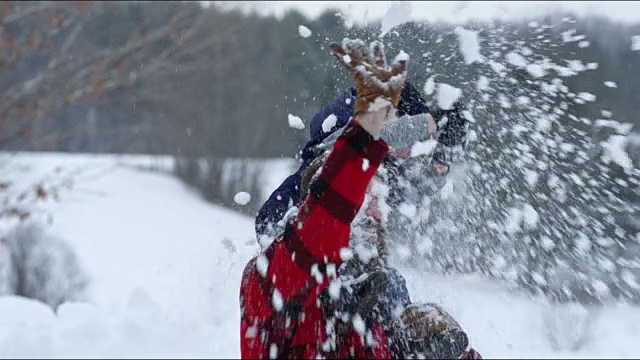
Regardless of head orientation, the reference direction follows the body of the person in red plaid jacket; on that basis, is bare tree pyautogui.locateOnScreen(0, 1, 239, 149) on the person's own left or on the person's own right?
on the person's own left
